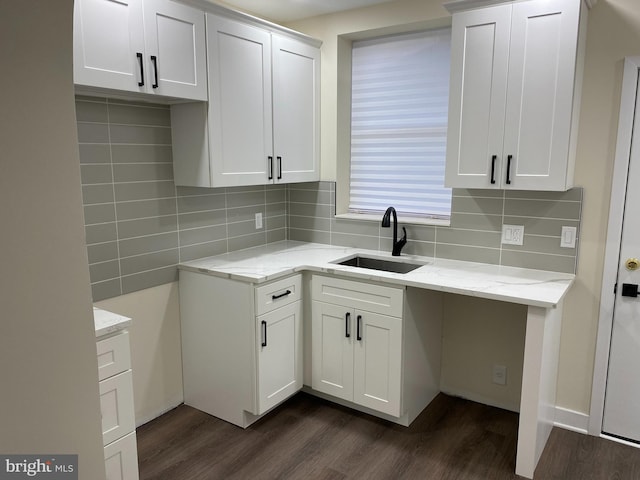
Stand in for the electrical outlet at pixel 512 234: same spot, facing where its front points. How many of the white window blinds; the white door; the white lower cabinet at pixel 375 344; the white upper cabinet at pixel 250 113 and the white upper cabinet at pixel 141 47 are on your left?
1

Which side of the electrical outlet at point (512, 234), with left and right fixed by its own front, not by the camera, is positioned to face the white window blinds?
right

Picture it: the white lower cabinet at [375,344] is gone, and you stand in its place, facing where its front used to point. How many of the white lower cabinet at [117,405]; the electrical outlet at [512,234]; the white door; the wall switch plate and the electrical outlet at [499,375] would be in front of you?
1

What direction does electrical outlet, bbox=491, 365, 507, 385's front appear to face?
toward the camera

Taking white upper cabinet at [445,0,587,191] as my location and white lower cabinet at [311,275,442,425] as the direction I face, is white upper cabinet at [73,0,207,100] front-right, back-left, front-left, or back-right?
front-left

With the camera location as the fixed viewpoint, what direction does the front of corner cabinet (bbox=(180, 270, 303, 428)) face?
facing the viewer and to the right of the viewer

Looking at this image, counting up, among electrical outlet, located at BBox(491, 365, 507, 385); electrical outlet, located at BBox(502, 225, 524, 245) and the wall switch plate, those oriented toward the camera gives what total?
3

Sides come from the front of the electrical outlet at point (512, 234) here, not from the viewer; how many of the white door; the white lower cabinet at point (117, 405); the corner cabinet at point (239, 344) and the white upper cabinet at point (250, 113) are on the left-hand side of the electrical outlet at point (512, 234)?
1

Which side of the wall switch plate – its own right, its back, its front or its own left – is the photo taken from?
front

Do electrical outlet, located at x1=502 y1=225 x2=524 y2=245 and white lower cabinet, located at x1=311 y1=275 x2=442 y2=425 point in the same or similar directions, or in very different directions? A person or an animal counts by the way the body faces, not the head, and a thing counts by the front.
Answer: same or similar directions
